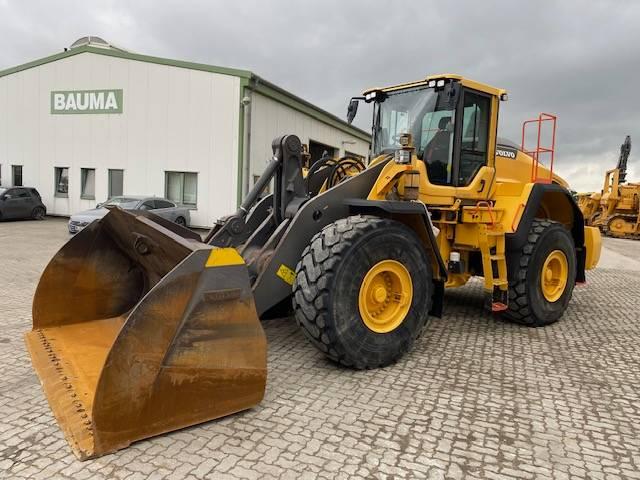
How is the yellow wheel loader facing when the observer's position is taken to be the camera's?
facing the viewer and to the left of the viewer

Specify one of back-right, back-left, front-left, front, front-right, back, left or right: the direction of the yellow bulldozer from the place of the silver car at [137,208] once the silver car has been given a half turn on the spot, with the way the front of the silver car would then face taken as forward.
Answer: front-right

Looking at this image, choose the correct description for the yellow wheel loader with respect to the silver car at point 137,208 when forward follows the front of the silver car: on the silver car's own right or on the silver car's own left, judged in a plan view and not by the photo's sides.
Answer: on the silver car's own left

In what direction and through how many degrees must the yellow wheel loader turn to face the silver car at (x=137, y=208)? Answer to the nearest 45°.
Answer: approximately 90° to its right

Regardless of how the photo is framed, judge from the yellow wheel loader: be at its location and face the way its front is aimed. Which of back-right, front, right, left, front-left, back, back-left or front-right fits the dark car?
right

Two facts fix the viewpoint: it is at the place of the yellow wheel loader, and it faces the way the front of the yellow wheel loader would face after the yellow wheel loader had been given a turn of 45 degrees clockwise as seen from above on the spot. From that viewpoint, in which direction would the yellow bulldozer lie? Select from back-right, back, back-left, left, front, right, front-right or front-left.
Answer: back-right

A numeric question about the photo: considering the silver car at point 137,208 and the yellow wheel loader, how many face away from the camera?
0

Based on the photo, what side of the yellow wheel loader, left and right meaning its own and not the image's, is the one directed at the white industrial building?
right
